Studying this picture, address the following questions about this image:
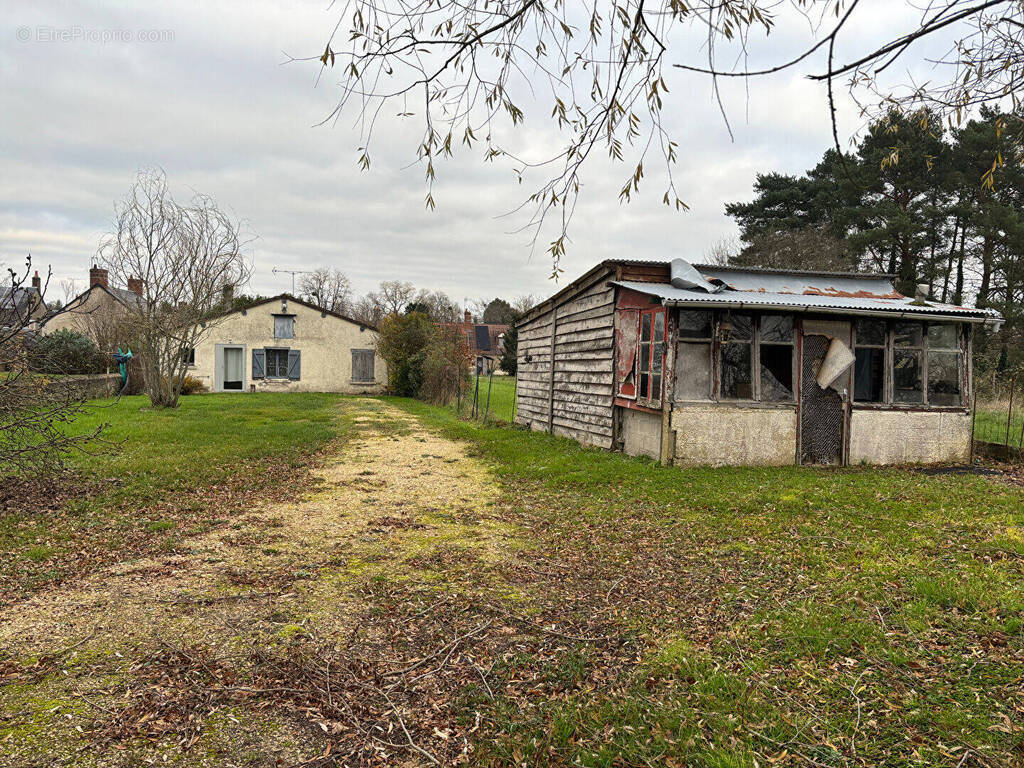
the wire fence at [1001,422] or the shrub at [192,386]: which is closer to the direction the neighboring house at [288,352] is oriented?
the wire fence

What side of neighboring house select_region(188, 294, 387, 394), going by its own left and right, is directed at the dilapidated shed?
front

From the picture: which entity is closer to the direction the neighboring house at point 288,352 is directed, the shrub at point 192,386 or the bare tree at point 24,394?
the bare tree

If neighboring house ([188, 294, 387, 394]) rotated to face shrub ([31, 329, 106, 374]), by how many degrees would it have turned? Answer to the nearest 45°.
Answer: approximately 45° to its right

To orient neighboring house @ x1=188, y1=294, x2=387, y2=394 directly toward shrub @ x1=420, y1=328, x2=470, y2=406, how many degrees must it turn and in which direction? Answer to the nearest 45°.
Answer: approximately 45° to its left

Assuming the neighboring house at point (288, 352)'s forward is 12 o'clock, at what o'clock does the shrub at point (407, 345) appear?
The shrub is roughly at 10 o'clock from the neighboring house.

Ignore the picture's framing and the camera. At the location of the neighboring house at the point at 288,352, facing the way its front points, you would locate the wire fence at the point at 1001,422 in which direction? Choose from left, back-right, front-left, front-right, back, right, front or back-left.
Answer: front-left

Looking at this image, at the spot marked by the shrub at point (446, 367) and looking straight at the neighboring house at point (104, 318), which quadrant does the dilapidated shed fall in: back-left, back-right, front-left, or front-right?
back-left

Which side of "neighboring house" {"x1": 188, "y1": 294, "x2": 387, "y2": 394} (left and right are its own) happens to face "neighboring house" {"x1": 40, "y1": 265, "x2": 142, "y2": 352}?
right

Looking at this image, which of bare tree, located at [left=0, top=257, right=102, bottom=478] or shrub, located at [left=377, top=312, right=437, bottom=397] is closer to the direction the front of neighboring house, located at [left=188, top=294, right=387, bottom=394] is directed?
the bare tree

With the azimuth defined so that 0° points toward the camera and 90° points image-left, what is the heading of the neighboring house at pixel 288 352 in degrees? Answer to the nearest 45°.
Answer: approximately 0°
